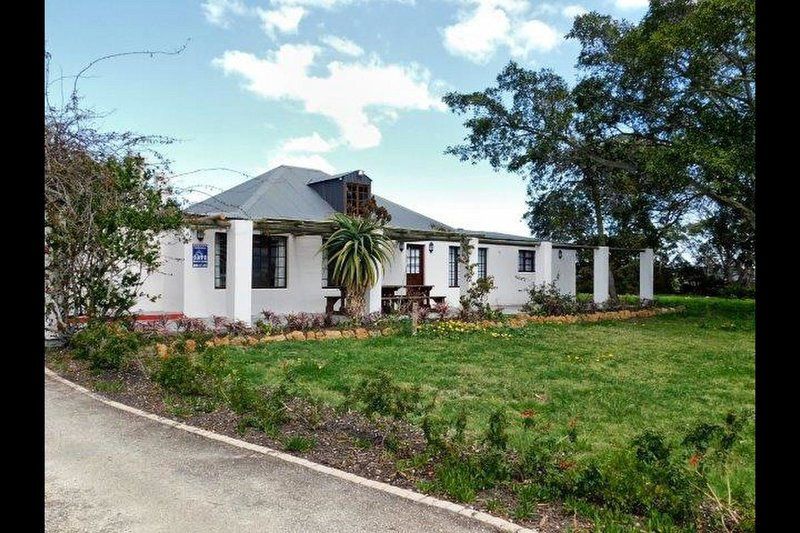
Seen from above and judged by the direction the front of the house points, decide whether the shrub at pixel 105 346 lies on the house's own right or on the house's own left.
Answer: on the house's own right

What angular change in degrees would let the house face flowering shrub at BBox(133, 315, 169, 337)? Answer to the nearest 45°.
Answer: approximately 45° to its right

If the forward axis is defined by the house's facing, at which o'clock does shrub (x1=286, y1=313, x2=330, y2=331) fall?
The shrub is roughly at 1 o'clock from the house.

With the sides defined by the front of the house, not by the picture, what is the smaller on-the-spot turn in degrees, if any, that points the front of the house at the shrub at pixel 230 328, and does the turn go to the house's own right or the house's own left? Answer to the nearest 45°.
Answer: approximately 45° to the house's own right

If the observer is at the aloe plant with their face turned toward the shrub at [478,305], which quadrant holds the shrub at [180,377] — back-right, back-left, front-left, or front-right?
back-right

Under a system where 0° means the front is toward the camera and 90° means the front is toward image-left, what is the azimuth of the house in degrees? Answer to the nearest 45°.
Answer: approximately 315°

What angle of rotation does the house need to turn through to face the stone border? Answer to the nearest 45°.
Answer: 0° — it already faces it

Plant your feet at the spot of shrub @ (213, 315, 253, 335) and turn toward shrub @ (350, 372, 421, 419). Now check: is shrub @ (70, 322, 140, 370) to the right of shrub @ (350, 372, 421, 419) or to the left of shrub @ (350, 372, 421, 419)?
right

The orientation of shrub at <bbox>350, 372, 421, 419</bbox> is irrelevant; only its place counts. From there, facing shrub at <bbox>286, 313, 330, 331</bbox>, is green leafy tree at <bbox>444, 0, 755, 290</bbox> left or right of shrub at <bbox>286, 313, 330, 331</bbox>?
right

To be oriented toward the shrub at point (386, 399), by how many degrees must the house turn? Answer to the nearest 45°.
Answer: approximately 45° to its right

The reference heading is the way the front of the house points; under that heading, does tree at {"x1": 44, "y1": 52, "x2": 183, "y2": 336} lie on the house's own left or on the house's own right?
on the house's own right

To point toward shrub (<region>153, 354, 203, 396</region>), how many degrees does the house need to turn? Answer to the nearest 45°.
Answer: approximately 45° to its right

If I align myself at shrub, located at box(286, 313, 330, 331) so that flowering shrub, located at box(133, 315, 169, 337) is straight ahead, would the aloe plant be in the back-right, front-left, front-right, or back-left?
back-right
